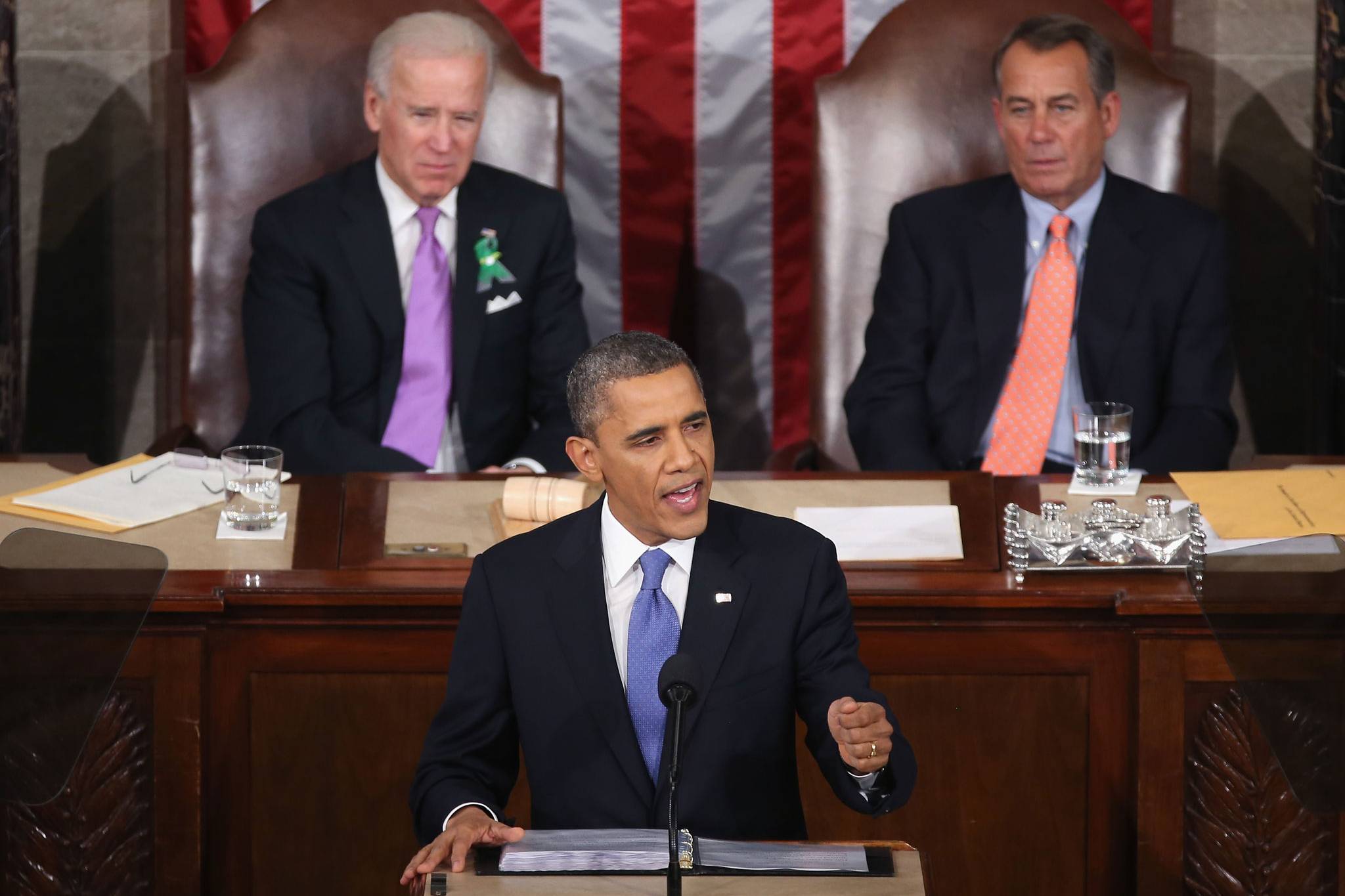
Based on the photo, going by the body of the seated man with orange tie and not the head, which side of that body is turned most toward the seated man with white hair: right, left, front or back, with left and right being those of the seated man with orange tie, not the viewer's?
right

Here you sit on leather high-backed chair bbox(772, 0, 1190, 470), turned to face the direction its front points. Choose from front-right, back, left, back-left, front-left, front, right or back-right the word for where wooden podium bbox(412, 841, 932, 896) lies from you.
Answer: front

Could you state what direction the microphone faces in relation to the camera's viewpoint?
facing away from the viewer

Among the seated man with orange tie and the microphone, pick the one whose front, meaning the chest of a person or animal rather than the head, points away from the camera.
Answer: the microphone

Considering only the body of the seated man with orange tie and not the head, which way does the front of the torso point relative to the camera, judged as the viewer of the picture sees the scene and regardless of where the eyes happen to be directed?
toward the camera

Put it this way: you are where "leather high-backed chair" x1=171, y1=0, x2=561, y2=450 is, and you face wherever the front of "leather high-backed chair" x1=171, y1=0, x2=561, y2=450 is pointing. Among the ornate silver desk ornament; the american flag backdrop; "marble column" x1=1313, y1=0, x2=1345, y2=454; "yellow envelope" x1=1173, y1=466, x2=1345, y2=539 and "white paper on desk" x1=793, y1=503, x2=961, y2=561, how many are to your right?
0

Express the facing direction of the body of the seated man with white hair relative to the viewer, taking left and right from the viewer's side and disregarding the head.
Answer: facing the viewer

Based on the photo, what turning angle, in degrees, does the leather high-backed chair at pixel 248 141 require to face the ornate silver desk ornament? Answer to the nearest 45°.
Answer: approximately 45° to its left

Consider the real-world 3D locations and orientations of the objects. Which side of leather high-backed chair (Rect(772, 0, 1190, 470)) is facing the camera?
front

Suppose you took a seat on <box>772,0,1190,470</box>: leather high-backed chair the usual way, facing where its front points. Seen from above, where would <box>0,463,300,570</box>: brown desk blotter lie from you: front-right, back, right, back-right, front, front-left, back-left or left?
front-right

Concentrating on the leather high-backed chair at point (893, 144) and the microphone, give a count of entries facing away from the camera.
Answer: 1

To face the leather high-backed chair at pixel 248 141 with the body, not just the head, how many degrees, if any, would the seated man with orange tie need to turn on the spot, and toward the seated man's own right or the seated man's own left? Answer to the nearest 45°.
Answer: approximately 90° to the seated man's own right

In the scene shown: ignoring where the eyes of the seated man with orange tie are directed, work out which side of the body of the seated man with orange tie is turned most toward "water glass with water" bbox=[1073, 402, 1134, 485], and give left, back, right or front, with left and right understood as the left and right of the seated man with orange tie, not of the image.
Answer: front

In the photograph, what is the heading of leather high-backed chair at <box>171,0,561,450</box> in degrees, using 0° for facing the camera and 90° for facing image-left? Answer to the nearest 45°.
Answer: approximately 0°

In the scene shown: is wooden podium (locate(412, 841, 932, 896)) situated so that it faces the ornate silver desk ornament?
no

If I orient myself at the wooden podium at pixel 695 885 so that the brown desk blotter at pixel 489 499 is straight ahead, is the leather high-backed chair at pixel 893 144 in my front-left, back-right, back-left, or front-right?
front-right

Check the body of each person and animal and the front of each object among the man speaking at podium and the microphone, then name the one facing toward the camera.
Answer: the man speaking at podium
